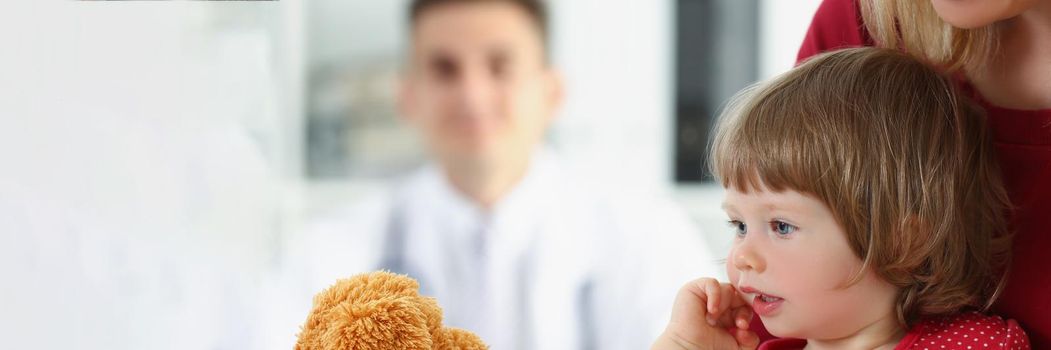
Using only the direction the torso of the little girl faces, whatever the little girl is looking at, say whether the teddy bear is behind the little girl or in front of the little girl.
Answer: in front

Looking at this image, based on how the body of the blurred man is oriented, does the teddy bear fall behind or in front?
in front

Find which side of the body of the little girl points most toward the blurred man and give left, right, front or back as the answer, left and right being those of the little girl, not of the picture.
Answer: right

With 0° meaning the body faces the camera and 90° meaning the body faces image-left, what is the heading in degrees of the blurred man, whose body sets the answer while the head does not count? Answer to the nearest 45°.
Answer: approximately 0°

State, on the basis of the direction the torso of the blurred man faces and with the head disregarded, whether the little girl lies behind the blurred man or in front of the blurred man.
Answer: in front

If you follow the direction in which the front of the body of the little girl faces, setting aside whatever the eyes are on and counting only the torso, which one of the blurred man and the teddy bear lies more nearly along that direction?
the teddy bear

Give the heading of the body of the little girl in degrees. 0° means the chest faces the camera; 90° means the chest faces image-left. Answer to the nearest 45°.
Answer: approximately 45°
